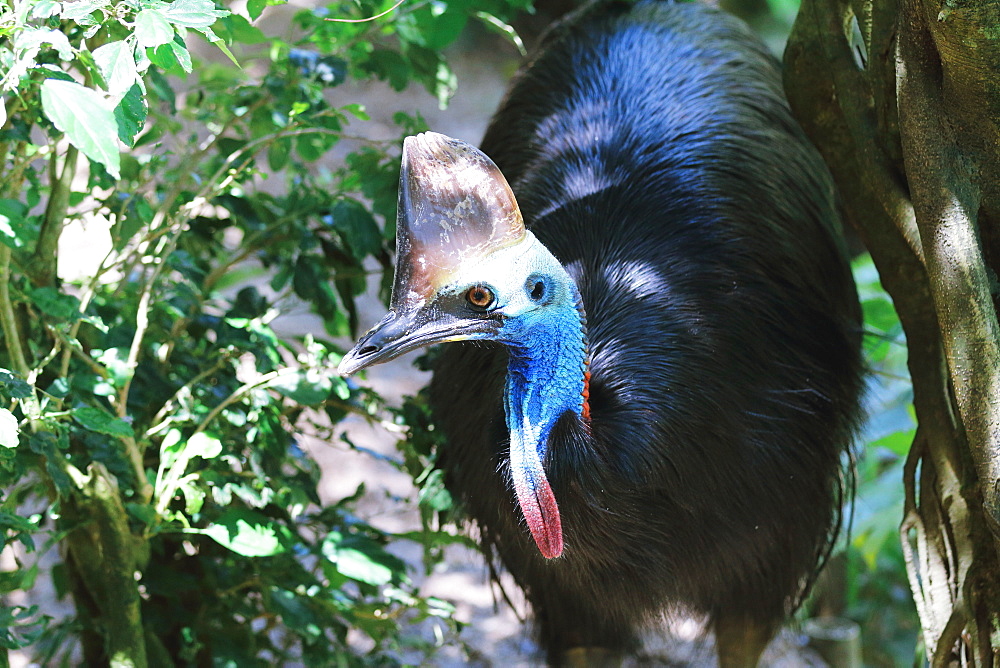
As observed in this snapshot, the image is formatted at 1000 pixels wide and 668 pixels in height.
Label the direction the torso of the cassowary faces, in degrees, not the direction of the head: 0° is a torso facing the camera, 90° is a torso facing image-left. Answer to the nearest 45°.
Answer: approximately 45°

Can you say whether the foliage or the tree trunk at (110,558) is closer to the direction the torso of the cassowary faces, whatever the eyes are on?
the tree trunk

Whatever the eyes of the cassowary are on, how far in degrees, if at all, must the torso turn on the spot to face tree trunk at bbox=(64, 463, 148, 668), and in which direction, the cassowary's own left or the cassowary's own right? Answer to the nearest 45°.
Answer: approximately 45° to the cassowary's own right

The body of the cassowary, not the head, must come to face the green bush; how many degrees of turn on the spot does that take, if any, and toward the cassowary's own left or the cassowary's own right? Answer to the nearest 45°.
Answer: approximately 45° to the cassowary's own right
